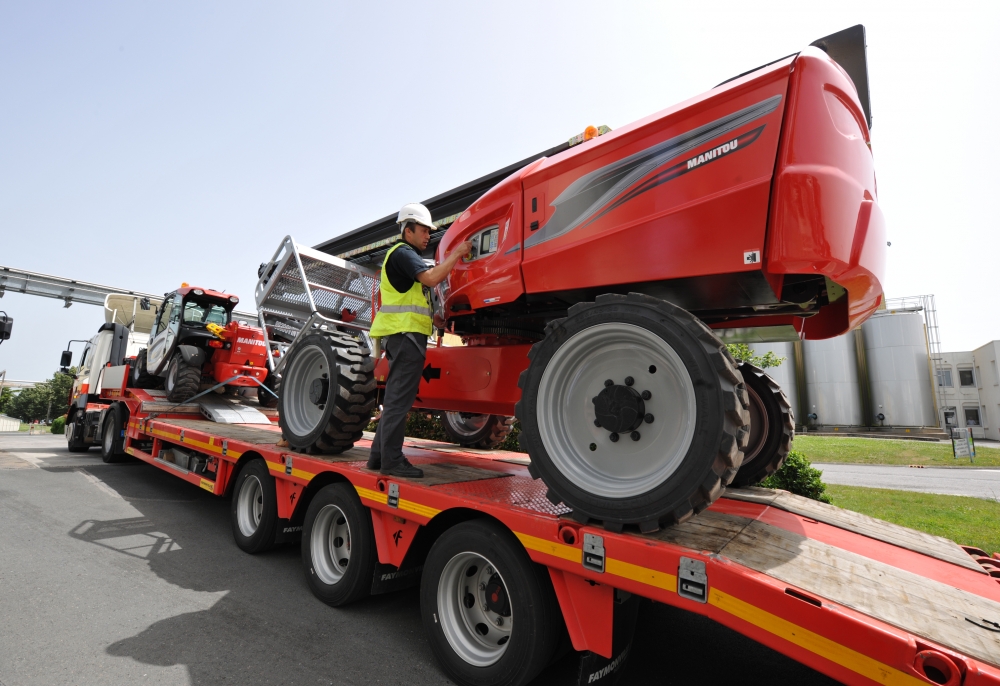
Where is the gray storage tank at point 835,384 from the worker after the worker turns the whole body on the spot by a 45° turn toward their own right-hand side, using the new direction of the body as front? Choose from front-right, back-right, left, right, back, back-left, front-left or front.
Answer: left

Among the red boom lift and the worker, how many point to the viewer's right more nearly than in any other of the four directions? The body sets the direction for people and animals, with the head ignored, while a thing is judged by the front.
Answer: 1

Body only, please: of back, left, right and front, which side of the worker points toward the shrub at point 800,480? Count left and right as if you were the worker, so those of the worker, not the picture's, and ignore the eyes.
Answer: front

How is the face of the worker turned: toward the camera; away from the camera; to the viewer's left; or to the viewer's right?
to the viewer's right

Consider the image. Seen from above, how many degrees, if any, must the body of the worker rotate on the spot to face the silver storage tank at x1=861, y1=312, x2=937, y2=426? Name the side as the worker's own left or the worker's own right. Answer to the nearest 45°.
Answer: approximately 45° to the worker's own left

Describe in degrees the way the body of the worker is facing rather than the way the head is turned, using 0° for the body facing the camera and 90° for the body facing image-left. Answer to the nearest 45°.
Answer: approximately 270°

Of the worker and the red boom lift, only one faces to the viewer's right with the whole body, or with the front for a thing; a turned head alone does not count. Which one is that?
the worker

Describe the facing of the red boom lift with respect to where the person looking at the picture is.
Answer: facing away from the viewer and to the left of the viewer
